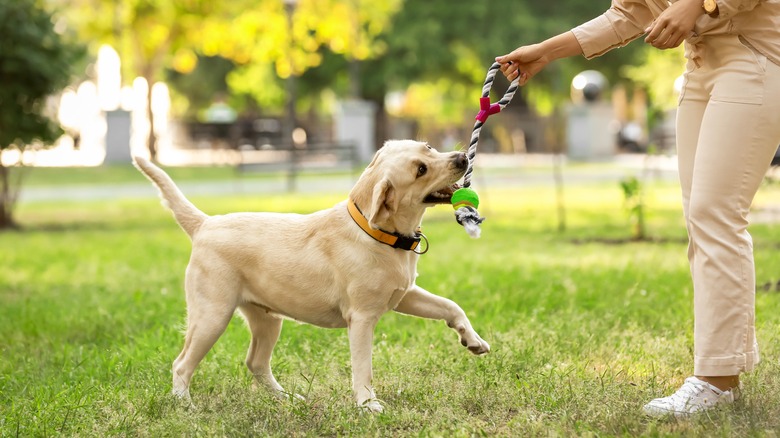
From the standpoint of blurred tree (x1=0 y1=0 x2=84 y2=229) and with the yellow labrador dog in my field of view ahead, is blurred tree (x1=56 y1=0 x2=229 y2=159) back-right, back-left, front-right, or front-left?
back-left

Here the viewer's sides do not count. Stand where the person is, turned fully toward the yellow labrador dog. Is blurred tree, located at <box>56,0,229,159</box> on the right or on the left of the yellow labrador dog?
right

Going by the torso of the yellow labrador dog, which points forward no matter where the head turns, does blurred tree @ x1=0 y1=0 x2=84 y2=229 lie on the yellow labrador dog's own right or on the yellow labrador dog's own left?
on the yellow labrador dog's own left

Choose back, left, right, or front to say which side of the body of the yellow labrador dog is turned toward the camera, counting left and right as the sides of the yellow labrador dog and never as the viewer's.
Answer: right

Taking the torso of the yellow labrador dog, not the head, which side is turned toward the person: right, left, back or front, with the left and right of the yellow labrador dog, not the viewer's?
front

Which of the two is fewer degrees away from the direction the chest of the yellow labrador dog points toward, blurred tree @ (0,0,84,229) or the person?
the person

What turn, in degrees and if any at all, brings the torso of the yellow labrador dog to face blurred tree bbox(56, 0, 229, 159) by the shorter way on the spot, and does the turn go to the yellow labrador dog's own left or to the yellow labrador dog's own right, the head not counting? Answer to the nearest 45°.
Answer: approximately 90° to the yellow labrador dog's own left

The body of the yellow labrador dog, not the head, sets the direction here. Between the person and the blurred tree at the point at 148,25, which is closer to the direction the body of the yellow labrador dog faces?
the person
